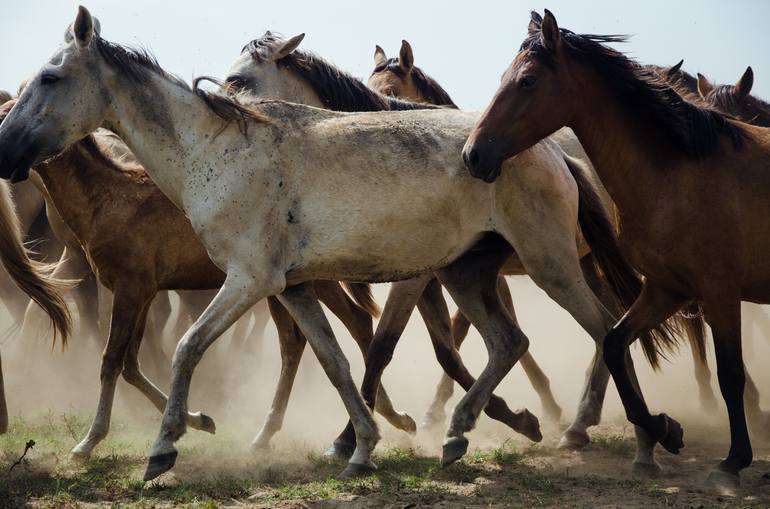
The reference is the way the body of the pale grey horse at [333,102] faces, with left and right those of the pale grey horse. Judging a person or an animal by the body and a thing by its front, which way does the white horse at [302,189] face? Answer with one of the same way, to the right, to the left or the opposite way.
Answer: the same way

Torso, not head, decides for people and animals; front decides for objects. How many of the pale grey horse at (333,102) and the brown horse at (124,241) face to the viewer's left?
2

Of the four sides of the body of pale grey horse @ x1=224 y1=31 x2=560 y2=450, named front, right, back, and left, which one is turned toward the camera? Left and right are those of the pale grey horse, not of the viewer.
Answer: left

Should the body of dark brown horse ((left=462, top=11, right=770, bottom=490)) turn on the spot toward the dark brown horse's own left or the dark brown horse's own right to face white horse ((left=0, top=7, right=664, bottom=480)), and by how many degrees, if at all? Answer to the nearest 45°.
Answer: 0° — it already faces it

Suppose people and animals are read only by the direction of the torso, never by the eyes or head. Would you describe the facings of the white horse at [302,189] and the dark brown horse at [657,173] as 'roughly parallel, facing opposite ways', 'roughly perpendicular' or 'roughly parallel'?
roughly parallel

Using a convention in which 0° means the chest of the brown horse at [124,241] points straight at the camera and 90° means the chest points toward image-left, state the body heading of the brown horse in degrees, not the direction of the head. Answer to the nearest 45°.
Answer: approximately 90°

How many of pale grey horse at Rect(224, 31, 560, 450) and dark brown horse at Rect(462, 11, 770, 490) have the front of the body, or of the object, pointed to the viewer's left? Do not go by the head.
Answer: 2

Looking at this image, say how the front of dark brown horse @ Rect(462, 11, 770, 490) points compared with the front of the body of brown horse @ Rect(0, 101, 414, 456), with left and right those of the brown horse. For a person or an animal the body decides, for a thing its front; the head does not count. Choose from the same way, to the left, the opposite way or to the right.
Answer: the same way

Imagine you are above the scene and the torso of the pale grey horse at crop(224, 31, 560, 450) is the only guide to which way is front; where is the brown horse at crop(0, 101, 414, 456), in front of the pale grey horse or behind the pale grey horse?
in front

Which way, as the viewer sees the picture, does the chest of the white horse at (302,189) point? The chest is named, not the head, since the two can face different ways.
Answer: to the viewer's left

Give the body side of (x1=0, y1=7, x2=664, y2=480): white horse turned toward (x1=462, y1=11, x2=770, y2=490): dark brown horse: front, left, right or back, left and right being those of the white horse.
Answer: back

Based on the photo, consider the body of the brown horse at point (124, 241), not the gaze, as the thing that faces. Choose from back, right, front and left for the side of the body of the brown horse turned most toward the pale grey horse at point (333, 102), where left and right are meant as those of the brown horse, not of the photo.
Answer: back

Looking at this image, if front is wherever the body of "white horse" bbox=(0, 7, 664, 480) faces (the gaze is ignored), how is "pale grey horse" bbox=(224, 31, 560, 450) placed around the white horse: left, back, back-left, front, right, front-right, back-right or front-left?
right

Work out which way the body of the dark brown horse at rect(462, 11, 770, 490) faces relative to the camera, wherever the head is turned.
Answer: to the viewer's left

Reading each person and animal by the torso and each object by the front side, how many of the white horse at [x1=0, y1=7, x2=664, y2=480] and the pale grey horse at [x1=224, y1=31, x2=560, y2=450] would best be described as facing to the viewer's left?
2
